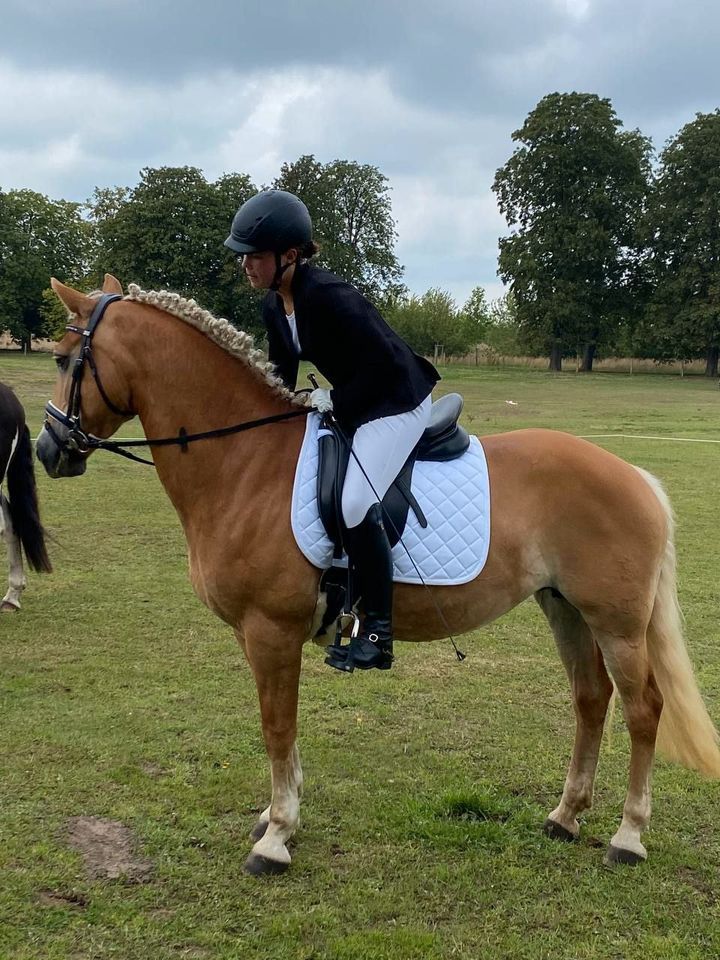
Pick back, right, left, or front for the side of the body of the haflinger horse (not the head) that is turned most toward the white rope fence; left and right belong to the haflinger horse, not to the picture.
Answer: right

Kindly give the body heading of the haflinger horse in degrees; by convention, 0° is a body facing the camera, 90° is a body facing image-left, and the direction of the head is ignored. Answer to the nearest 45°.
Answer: approximately 90°

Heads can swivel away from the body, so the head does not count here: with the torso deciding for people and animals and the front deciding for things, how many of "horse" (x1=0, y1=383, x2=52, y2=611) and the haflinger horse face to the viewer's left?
2

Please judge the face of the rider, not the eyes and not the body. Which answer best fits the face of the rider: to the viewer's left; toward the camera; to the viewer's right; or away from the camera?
to the viewer's left

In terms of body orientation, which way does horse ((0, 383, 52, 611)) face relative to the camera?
to the viewer's left

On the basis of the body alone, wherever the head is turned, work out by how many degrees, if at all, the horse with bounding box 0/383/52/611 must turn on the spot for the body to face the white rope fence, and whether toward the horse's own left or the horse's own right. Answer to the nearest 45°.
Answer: approximately 135° to the horse's own right

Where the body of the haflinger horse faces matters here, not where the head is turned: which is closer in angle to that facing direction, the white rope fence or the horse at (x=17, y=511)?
the horse

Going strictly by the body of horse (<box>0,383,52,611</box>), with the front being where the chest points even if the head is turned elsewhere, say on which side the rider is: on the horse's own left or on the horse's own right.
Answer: on the horse's own left

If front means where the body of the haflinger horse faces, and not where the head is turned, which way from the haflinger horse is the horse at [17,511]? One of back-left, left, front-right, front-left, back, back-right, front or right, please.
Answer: front-right
